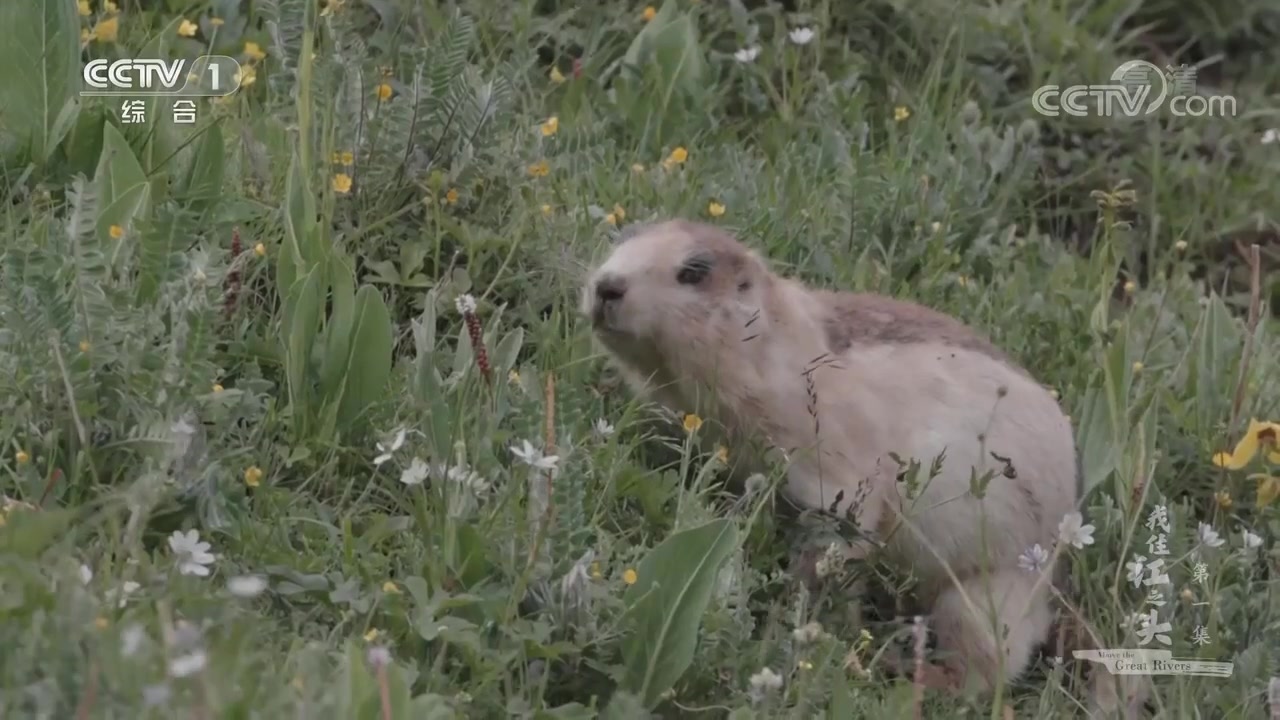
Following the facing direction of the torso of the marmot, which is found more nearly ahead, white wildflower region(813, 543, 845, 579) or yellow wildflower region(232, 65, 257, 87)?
the yellow wildflower

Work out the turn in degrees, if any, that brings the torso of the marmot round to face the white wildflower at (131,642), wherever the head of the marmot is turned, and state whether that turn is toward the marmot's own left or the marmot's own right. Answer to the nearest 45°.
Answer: approximately 45° to the marmot's own left

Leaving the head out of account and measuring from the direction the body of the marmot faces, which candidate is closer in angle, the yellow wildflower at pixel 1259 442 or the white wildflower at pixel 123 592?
the white wildflower

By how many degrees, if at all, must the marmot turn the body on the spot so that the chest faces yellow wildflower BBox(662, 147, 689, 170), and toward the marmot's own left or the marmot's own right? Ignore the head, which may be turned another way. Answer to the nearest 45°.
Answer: approximately 45° to the marmot's own right

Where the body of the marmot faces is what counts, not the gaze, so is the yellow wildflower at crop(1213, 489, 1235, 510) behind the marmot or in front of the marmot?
behind

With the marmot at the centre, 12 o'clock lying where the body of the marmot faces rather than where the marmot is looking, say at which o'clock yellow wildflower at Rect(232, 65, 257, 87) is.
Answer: The yellow wildflower is roughly at 1 o'clock from the marmot.

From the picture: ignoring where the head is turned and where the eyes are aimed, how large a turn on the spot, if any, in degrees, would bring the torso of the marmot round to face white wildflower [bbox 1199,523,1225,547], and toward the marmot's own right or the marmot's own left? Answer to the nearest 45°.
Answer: approximately 180°

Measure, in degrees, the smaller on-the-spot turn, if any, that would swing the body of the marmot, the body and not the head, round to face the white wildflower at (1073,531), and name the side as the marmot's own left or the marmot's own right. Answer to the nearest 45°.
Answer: approximately 135° to the marmot's own left

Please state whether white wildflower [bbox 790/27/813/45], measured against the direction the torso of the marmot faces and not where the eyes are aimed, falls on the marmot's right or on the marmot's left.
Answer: on the marmot's right

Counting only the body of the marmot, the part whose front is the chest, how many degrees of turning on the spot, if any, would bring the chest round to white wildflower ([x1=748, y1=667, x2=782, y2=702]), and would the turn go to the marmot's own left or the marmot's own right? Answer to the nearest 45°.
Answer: approximately 90° to the marmot's own left

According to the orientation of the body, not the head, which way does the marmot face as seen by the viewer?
to the viewer's left
